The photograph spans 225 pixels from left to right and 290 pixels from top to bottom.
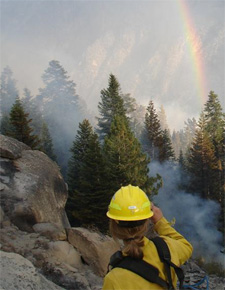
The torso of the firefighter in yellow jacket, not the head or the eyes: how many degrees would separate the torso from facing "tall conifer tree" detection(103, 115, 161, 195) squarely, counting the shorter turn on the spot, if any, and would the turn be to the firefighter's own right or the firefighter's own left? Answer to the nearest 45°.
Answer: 0° — they already face it

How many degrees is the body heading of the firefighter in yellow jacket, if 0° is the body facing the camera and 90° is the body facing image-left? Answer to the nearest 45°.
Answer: approximately 180°

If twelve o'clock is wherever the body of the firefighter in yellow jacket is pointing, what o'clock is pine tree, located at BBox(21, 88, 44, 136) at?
The pine tree is roughly at 11 o'clock from the firefighter in yellow jacket.

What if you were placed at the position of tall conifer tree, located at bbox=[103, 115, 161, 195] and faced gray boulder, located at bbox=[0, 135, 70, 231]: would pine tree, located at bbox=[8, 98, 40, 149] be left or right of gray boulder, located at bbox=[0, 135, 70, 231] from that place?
right

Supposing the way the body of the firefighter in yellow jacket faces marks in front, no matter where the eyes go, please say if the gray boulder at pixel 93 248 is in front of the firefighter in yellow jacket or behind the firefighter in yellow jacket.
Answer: in front

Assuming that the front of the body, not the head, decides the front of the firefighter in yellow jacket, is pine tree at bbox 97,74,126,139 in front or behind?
in front

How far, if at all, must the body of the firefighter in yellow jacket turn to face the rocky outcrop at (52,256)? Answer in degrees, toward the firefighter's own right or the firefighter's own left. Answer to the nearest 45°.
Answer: approximately 45° to the firefighter's own left

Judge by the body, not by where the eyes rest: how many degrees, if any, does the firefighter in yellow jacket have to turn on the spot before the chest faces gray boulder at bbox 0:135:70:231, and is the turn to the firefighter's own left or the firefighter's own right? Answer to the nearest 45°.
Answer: approximately 45° to the firefighter's own left

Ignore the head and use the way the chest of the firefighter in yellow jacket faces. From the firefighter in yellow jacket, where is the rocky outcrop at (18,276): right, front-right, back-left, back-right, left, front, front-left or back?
front-left

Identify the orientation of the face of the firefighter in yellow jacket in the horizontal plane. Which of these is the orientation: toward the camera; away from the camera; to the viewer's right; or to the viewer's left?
away from the camera
